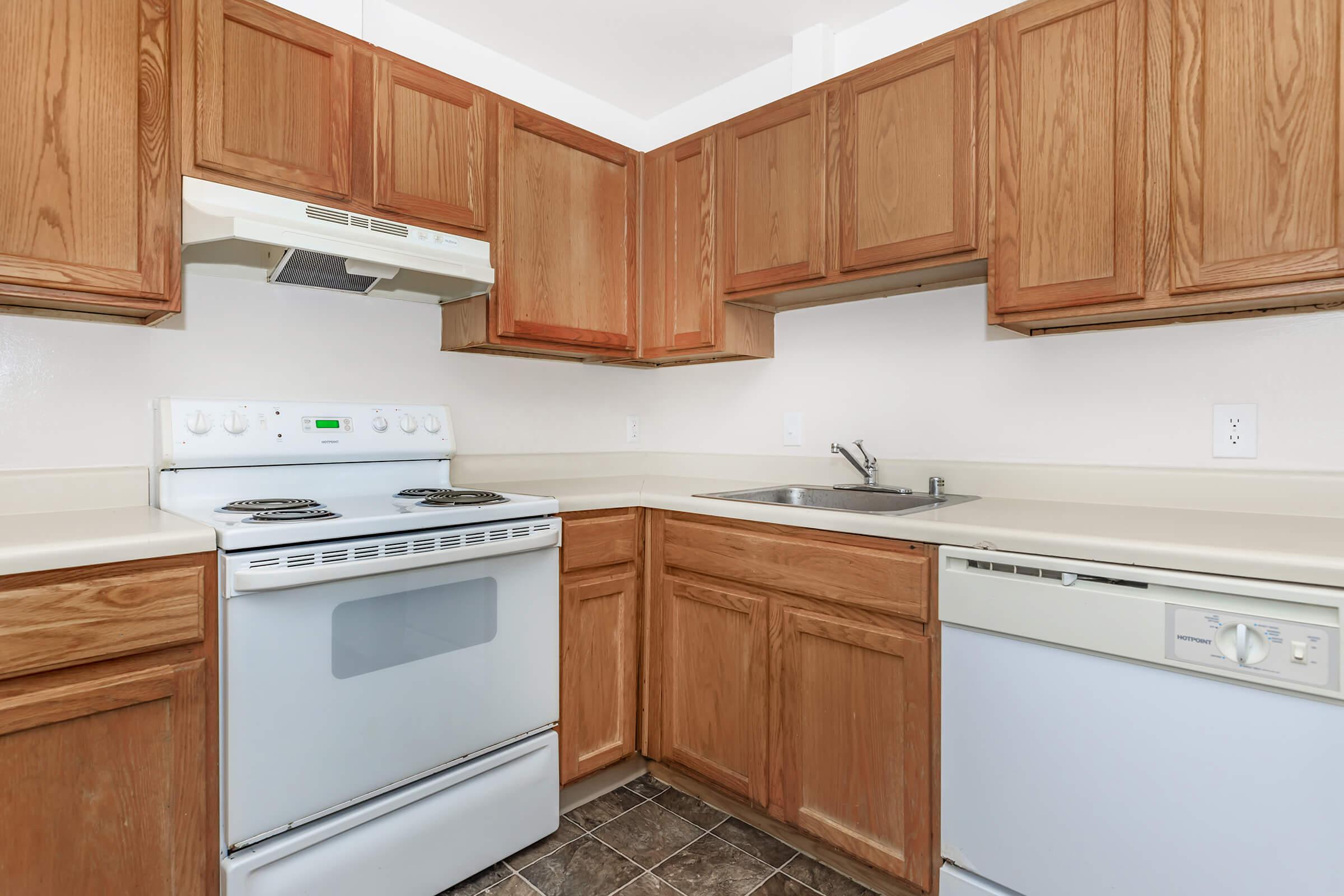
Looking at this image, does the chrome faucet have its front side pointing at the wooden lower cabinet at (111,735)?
yes

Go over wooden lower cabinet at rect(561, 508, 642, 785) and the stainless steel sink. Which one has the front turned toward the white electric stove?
the stainless steel sink

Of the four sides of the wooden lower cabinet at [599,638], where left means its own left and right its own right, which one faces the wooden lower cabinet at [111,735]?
right

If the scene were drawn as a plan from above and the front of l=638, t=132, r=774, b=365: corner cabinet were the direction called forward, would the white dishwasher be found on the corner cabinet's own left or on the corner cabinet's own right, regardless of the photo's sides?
on the corner cabinet's own left

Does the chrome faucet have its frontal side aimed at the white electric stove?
yes

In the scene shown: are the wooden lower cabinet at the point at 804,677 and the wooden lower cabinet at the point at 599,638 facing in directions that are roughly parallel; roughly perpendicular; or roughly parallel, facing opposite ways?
roughly perpendicular

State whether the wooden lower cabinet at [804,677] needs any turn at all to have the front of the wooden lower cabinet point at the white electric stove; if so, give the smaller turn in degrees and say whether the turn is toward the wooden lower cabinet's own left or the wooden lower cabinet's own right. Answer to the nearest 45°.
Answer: approximately 45° to the wooden lower cabinet's own right

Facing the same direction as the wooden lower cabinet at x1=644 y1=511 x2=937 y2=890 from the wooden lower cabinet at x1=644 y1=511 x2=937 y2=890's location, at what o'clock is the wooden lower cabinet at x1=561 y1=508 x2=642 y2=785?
the wooden lower cabinet at x1=561 y1=508 x2=642 y2=785 is roughly at 2 o'clock from the wooden lower cabinet at x1=644 y1=511 x2=937 y2=890.

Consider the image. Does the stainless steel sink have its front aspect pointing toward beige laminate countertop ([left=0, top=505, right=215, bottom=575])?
yes
